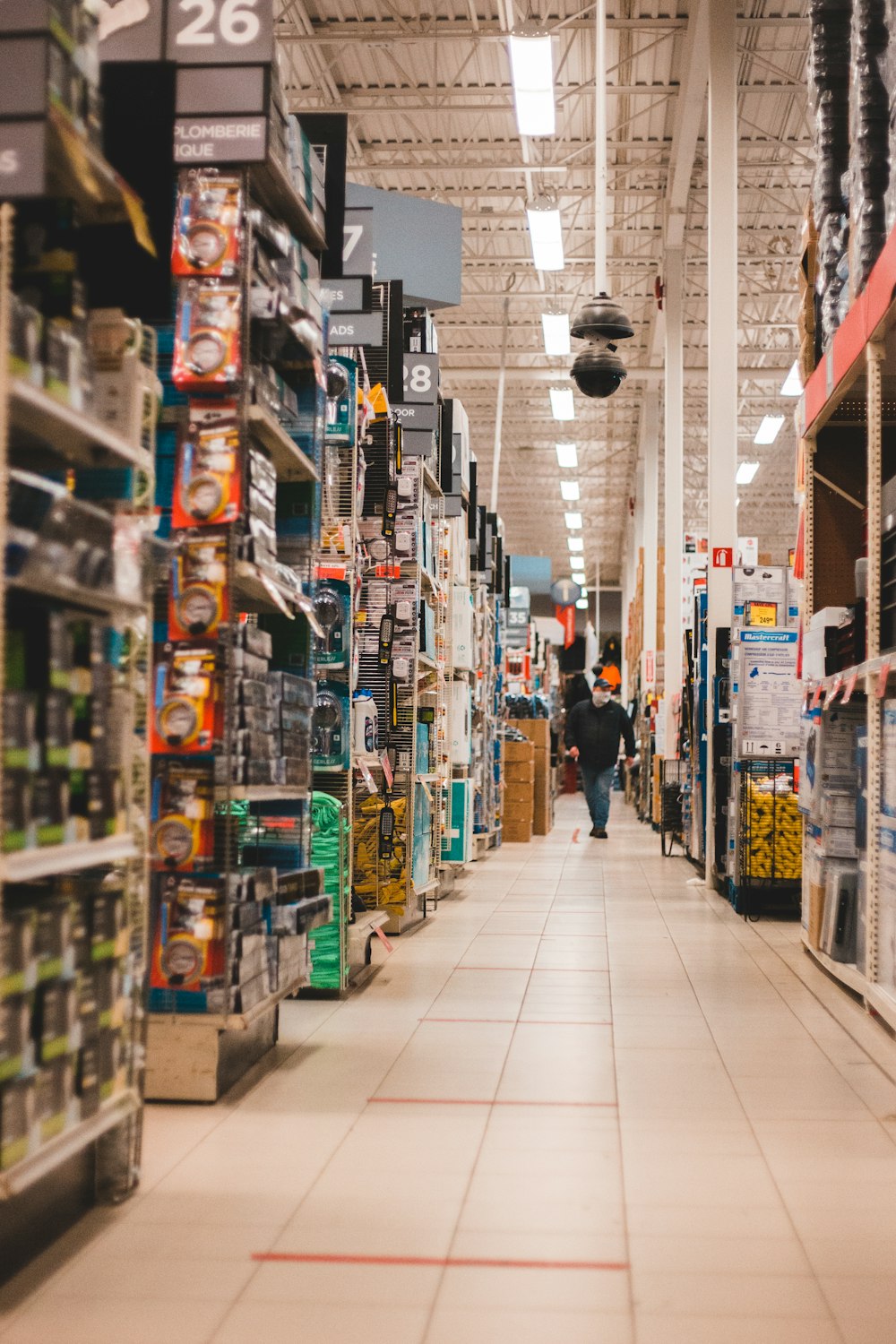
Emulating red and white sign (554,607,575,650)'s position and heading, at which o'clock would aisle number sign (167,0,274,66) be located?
The aisle number sign is roughly at 12 o'clock from the red and white sign.

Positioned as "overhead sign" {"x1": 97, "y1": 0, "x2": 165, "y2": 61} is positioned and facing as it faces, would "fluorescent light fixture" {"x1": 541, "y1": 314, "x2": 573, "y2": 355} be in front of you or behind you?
behind

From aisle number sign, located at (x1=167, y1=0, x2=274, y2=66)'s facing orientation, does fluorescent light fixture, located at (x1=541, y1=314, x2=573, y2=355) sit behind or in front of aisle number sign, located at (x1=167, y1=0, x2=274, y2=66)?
behind

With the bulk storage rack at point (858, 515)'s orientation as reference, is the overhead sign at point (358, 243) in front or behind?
in front

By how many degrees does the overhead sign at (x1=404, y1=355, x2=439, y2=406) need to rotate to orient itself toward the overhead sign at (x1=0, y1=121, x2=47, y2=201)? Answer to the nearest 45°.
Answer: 0° — it already faces it

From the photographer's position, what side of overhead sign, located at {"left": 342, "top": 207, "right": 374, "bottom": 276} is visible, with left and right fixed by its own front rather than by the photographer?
front

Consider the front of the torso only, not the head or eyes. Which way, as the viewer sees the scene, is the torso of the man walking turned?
toward the camera

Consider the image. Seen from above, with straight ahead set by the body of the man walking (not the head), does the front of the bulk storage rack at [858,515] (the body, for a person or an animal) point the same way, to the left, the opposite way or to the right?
to the right

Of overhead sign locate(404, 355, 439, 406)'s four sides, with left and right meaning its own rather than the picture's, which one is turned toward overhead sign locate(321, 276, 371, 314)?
front

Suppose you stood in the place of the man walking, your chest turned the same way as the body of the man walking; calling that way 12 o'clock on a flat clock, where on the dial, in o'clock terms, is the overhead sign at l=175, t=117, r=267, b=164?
The overhead sign is roughly at 12 o'clock from the man walking.

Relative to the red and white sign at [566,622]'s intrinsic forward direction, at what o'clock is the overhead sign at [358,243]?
The overhead sign is roughly at 12 o'clock from the red and white sign.
